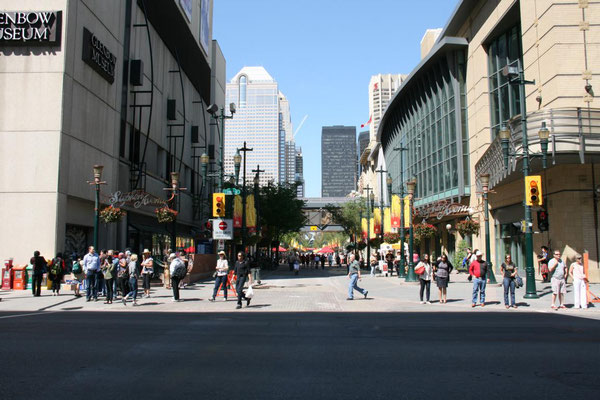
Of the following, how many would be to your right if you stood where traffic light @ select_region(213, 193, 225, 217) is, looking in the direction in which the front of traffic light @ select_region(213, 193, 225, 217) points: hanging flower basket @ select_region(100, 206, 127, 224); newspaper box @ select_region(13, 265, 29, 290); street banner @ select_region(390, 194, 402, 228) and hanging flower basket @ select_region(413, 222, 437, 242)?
2

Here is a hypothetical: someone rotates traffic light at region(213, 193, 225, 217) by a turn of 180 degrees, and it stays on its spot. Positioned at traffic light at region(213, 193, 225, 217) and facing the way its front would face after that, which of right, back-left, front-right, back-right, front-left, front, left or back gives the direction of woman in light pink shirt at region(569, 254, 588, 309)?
back-right

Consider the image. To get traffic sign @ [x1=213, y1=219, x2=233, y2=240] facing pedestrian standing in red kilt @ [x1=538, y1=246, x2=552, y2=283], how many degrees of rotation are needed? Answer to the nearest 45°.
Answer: approximately 90° to its left

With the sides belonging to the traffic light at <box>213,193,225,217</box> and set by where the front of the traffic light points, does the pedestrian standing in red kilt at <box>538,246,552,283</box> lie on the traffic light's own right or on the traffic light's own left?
on the traffic light's own left

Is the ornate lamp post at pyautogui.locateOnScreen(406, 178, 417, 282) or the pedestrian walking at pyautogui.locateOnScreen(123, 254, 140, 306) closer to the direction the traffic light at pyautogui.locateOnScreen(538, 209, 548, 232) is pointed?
the pedestrian walking

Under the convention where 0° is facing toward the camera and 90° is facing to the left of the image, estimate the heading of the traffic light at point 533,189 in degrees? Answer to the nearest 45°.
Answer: approximately 0°
